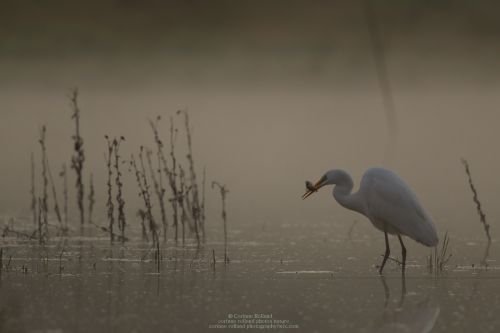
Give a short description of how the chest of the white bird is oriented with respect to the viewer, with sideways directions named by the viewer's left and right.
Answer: facing to the left of the viewer

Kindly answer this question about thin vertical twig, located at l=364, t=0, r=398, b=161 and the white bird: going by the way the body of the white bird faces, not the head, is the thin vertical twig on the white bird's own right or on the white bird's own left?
on the white bird's own right
